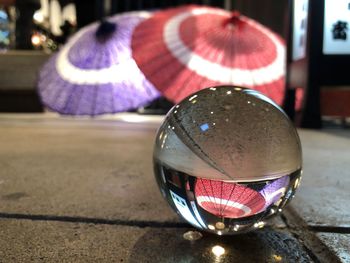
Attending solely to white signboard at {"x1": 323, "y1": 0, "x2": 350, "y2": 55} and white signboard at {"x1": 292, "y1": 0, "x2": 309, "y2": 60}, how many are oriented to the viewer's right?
0

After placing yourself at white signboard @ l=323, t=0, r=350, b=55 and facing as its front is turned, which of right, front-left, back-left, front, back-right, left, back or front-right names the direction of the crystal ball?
front

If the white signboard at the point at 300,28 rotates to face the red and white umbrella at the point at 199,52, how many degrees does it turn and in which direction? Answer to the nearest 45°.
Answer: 0° — it already faces it

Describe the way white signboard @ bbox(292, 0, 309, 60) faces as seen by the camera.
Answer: facing the viewer and to the left of the viewer

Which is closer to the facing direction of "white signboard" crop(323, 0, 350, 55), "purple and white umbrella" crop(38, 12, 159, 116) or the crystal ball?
the crystal ball

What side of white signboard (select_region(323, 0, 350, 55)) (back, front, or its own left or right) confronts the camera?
front
